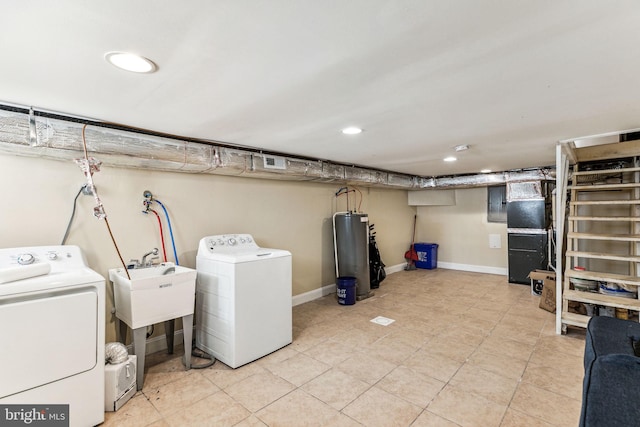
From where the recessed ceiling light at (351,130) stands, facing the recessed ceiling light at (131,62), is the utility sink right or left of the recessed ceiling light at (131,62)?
right

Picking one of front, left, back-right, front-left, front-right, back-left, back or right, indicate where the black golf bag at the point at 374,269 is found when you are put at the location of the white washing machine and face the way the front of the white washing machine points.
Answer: left

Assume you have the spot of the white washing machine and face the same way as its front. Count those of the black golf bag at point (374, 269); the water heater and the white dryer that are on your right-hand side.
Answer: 1

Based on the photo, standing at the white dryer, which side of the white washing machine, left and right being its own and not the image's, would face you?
right

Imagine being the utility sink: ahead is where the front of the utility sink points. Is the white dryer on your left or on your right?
on your right

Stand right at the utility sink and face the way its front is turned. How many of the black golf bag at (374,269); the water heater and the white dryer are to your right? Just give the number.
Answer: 1

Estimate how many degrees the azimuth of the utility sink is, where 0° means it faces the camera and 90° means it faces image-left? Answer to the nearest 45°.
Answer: approximately 315°
